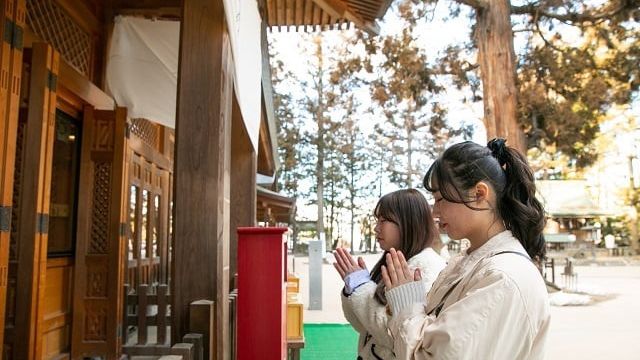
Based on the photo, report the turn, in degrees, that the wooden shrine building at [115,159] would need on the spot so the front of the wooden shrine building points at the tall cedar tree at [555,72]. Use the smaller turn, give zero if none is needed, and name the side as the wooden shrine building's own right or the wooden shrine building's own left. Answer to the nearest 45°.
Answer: approximately 45° to the wooden shrine building's own left

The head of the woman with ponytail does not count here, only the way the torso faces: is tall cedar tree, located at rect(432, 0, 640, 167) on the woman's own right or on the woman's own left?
on the woman's own right

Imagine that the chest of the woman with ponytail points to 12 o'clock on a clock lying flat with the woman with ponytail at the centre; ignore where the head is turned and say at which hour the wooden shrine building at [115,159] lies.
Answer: The wooden shrine building is roughly at 1 o'clock from the woman with ponytail.

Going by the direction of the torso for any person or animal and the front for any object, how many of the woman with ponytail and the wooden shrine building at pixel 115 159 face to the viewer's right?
1

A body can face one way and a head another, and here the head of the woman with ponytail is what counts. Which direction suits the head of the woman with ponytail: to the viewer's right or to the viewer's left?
to the viewer's left

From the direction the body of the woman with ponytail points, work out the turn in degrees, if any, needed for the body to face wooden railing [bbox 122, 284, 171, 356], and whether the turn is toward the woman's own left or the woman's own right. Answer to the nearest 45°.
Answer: approximately 45° to the woman's own right

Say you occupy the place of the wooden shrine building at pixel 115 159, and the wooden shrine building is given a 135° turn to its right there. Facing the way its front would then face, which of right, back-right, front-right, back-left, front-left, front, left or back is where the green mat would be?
back

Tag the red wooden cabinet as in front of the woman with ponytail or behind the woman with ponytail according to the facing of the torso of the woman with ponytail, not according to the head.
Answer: in front

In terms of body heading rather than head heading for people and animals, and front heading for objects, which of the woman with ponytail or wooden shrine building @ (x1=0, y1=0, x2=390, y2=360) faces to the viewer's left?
the woman with ponytail

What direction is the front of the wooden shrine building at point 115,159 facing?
to the viewer's right

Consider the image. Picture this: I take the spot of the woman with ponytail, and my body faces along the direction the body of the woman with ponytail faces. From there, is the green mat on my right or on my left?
on my right

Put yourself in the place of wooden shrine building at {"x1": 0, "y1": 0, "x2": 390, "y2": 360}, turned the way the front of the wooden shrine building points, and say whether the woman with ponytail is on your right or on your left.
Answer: on your right

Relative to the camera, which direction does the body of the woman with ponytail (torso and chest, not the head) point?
to the viewer's left
